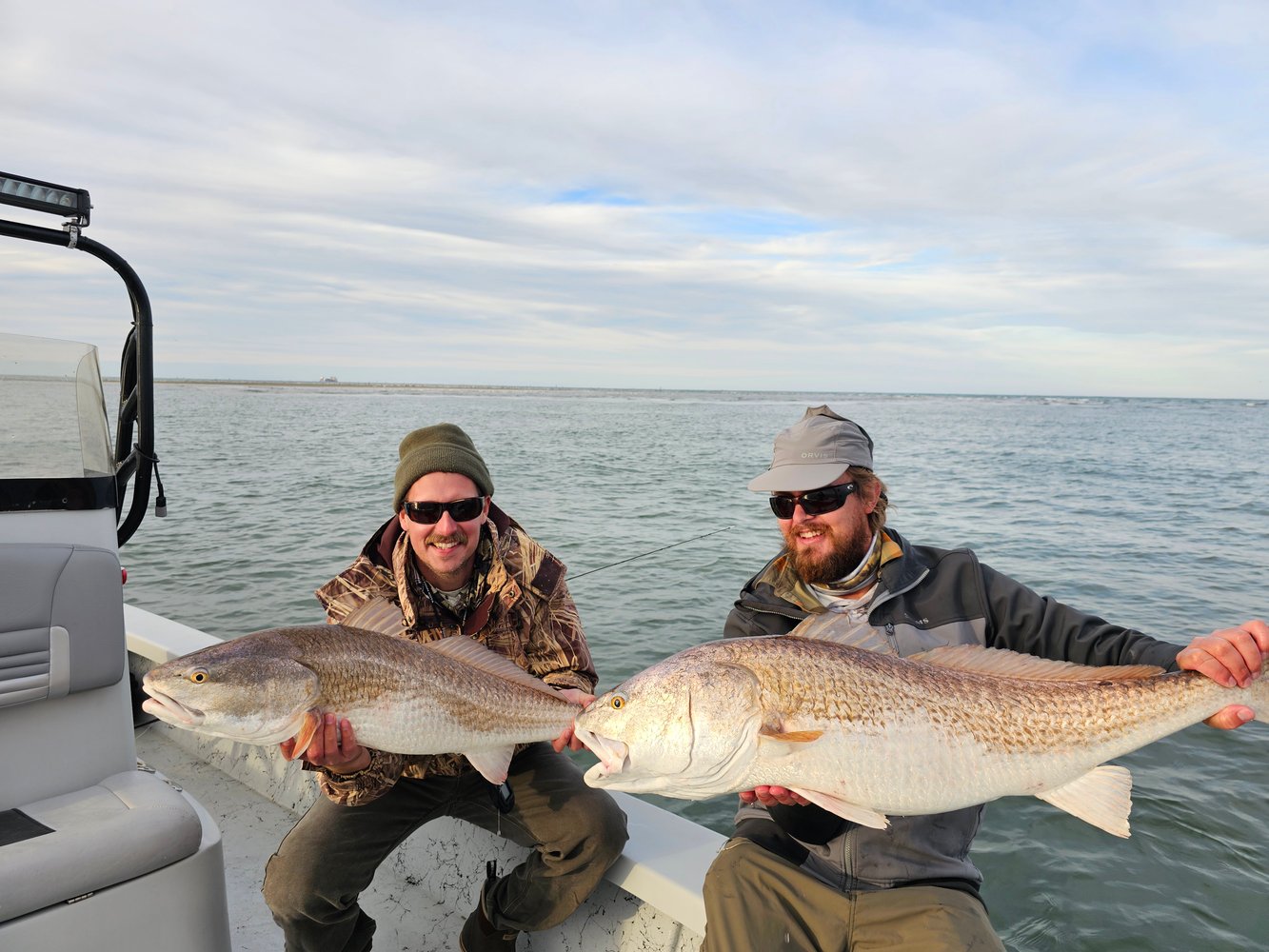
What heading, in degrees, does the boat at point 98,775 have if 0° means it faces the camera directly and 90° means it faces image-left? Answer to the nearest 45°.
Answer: approximately 315°

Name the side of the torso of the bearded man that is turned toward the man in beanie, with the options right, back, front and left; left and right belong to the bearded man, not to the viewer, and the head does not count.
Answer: right

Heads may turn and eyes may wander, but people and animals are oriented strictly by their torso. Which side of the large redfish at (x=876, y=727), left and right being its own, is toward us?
left

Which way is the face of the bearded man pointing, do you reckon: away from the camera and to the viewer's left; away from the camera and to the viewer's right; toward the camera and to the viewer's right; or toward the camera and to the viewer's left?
toward the camera and to the viewer's left

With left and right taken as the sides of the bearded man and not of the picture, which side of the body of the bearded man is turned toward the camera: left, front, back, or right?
front

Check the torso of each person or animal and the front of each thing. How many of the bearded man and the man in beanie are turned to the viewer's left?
0

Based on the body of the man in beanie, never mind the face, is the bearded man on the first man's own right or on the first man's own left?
on the first man's own left
